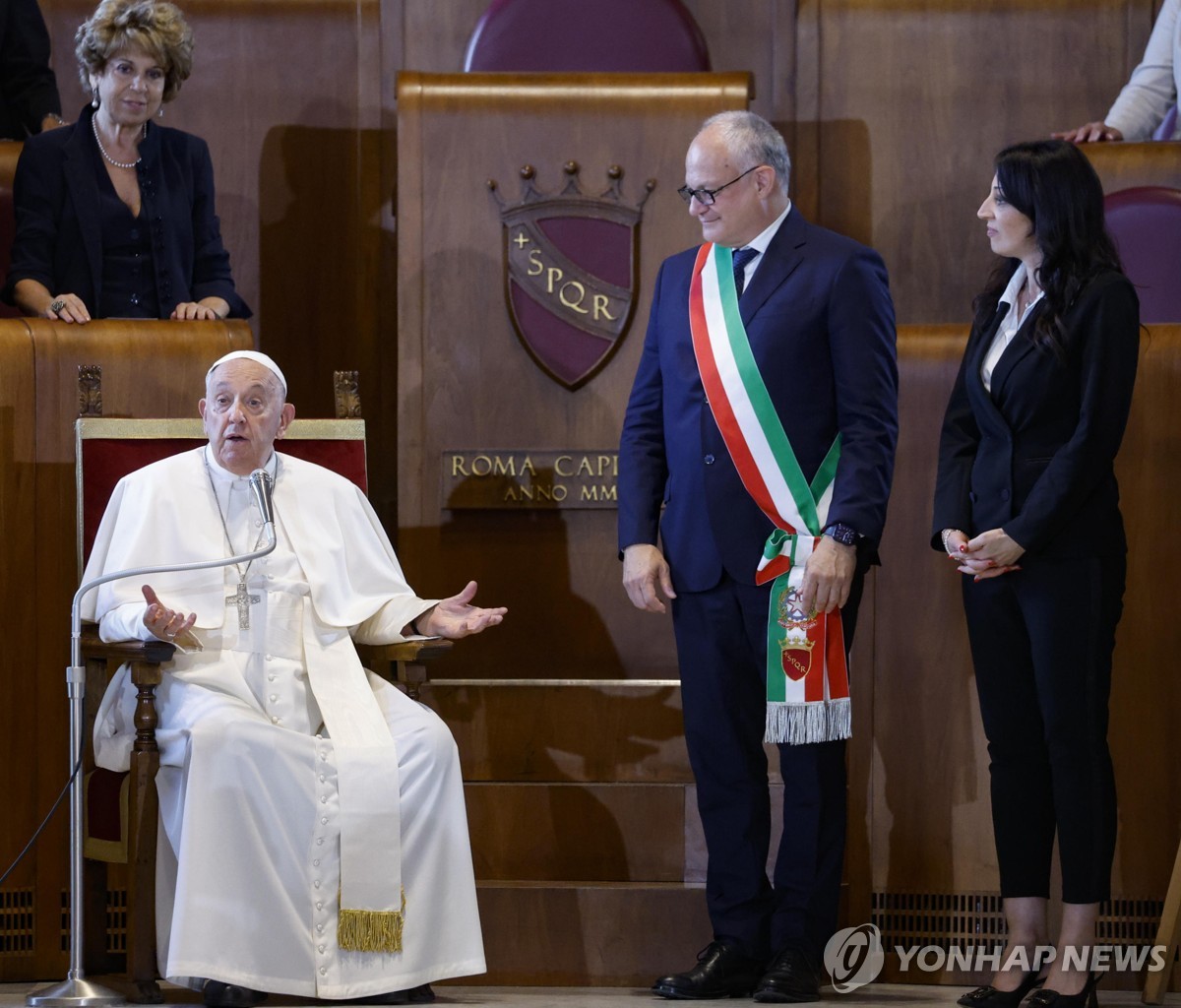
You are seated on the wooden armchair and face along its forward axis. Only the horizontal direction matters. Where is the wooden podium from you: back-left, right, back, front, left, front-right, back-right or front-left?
left

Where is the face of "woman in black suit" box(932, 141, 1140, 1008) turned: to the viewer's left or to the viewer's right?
to the viewer's left

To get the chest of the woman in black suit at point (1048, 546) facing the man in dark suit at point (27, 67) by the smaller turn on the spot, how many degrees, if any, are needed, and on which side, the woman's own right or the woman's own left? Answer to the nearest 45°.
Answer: approximately 45° to the woman's own right

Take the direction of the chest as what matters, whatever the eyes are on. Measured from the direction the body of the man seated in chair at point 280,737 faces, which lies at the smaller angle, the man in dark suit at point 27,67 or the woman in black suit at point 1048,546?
the woman in black suit

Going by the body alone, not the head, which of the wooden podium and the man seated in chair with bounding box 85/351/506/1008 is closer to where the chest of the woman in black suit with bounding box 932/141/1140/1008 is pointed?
the man seated in chair

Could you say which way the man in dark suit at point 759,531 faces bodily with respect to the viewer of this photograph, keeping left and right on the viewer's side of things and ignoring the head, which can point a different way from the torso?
facing the viewer and to the left of the viewer

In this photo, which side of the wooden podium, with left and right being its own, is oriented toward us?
front

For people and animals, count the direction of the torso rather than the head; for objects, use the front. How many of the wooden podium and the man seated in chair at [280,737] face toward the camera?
2

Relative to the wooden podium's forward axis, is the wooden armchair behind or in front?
in front

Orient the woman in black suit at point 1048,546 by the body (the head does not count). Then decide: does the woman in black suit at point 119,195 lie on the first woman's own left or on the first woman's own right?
on the first woman's own right

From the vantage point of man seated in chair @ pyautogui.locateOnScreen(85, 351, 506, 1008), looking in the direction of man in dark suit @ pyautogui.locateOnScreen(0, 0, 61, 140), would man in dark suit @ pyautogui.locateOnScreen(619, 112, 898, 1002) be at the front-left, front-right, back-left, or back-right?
back-right

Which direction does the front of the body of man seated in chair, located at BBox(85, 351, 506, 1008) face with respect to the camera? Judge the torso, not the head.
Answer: toward the camera
